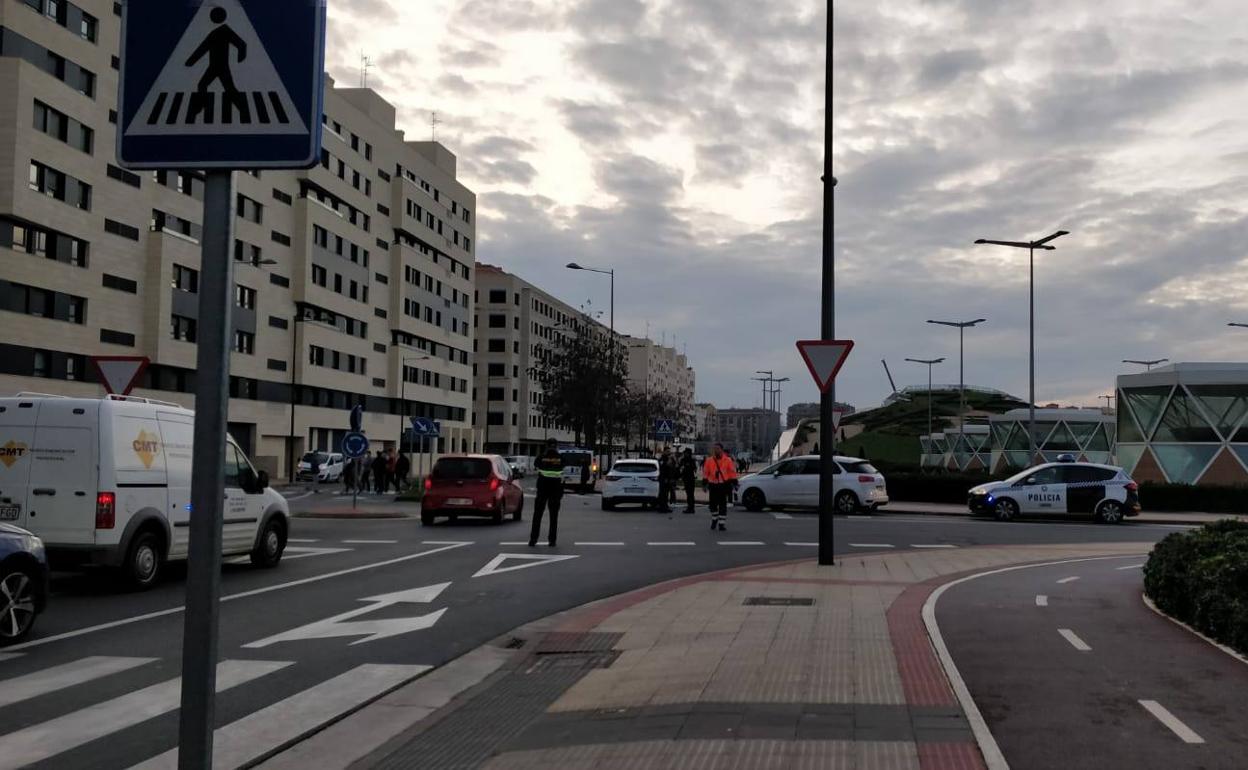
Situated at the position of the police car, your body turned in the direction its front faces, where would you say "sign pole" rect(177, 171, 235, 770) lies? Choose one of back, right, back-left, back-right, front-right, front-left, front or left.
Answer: left

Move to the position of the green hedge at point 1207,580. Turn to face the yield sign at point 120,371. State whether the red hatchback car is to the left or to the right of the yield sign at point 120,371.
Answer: right

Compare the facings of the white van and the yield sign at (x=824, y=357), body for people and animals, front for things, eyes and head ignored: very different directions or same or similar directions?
very different directions

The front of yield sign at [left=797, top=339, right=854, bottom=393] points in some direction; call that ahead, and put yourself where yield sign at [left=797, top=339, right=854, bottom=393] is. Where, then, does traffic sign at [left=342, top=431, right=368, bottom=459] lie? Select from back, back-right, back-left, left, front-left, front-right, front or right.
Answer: back-right

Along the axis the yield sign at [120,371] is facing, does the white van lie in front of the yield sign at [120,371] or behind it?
in front

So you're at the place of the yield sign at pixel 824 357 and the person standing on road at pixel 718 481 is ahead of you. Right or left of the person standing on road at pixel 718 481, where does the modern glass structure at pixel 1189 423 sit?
right

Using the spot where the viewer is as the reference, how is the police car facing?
facing to the left of the viewer

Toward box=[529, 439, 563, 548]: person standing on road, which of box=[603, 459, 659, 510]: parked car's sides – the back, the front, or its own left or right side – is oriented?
back

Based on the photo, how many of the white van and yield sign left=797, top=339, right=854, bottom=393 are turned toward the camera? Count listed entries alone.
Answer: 1

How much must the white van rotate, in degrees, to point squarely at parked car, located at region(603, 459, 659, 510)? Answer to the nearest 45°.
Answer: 0° — it already faces it
